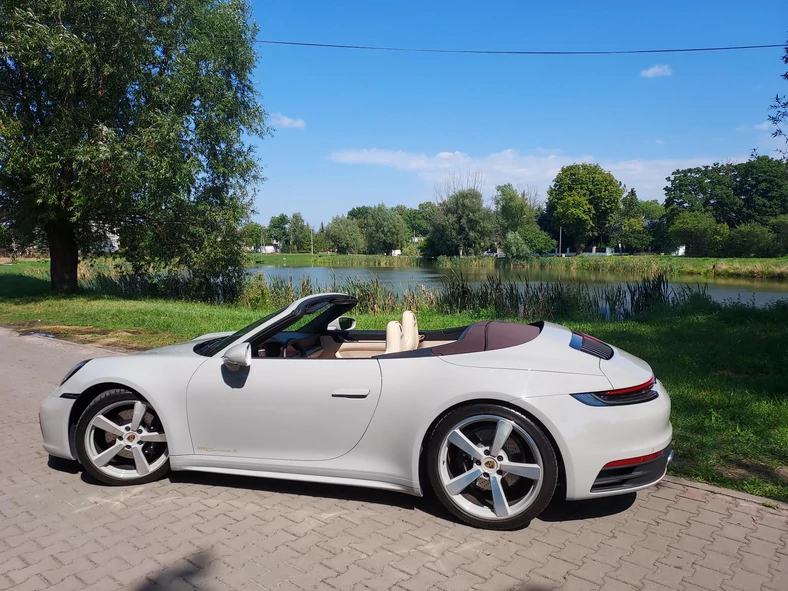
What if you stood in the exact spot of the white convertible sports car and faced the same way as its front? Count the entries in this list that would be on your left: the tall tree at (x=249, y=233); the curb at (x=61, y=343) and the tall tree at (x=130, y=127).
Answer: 0

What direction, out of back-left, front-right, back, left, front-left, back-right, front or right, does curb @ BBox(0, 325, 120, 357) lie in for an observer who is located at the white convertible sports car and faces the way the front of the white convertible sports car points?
front-right

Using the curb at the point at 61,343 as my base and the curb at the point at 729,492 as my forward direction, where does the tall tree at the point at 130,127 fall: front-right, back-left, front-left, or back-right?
back-left

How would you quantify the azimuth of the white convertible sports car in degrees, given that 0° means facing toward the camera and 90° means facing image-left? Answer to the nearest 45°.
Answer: approximately 90°

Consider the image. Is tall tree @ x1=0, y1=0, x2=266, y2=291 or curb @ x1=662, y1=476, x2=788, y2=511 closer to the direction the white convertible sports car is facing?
the tall tree

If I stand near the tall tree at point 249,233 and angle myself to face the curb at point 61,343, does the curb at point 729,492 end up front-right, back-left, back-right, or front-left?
front-left

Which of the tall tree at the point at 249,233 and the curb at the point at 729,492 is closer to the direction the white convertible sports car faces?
the tall tree

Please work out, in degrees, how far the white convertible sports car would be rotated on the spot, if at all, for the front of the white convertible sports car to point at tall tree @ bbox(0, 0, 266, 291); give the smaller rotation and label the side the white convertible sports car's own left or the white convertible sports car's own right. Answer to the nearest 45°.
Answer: approximately 45° to the white convertible sports car's own right

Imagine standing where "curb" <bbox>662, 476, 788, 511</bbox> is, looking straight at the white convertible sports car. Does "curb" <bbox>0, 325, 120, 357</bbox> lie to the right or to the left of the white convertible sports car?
right

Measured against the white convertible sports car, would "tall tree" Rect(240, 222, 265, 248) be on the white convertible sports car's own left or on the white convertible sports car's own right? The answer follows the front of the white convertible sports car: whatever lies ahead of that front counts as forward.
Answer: on the white convertible sports car's own right

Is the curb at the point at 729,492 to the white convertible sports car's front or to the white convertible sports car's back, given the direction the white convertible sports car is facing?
to the back
